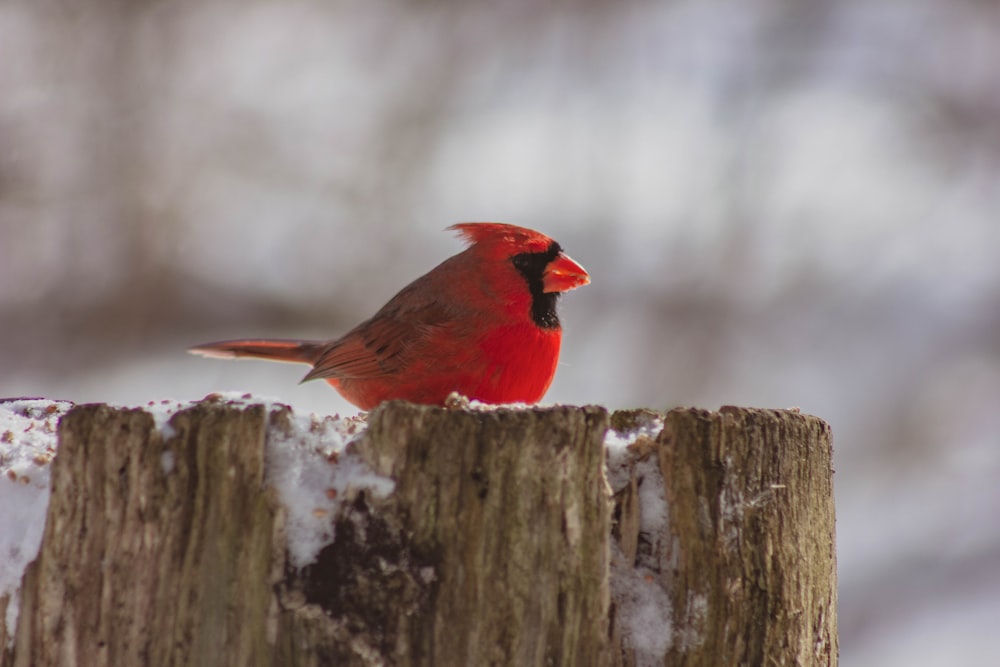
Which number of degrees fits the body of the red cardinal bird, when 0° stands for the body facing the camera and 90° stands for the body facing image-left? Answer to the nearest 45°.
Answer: approximately 270°
